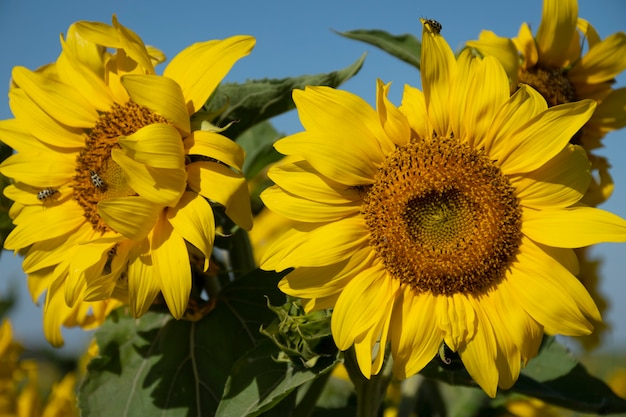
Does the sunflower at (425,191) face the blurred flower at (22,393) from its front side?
no

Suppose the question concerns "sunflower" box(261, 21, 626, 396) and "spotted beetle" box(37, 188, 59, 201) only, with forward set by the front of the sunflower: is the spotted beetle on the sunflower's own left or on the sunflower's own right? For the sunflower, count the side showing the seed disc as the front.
on the sunflower's own right

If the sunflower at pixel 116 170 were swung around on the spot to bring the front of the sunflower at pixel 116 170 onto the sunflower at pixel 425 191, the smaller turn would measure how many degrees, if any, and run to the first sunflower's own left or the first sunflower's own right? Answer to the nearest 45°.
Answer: approximately 90° to the first sunflower's own left

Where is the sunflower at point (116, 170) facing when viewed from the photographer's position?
facing the viewer and to the left of the viewer

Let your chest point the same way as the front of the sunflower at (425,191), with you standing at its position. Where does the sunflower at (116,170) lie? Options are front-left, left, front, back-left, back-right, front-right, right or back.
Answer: right

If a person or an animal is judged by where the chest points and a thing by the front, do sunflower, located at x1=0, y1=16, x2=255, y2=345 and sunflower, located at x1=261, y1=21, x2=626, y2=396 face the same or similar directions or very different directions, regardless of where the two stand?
same or similar directions

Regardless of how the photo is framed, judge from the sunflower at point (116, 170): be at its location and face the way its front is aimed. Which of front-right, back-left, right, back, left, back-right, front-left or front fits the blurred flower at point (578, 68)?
back-left

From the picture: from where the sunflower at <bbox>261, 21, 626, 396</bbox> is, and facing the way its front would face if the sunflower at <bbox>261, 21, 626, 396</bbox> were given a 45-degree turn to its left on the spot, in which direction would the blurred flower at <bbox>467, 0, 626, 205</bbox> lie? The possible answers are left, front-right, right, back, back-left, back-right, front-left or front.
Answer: left

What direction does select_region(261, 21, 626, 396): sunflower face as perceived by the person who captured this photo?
facing the viewer

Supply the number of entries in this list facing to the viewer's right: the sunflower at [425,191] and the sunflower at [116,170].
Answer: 0
